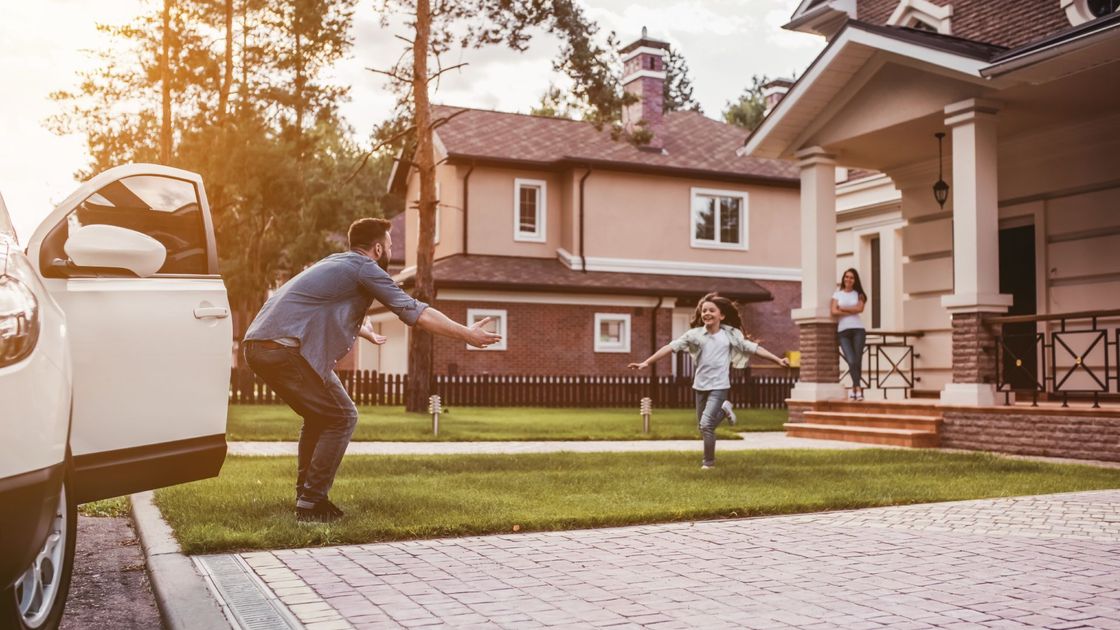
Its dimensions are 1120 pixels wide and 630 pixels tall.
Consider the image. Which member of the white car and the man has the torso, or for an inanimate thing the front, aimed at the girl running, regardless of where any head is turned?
the man

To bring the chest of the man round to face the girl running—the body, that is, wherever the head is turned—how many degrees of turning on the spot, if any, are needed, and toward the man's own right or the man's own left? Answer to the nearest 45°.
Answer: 0° — they already face them

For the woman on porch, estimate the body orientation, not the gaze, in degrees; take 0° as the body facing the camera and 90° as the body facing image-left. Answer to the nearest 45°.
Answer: approximately 0°

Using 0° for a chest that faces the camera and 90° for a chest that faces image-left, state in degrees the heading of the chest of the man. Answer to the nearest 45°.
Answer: approximately 225°

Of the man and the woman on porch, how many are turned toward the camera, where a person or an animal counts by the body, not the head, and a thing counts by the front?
1

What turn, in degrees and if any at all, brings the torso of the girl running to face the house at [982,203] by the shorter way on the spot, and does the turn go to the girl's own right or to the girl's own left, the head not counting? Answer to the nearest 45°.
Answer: approximately 180°

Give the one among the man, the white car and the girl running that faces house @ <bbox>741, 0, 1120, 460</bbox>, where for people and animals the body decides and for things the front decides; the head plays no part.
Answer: the man

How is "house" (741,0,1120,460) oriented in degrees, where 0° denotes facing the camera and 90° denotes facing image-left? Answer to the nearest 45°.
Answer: approximately 45°

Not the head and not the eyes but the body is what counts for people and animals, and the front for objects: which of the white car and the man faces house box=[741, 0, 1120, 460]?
the man

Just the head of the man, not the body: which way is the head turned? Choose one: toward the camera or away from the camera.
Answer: away from the camera

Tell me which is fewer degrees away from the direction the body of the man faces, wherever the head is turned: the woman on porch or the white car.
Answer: the woman on porch

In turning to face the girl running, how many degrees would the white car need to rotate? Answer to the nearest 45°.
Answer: approximately 180°
